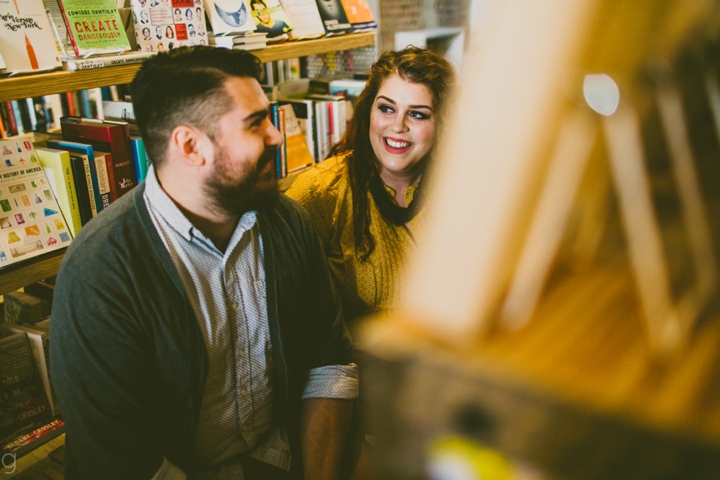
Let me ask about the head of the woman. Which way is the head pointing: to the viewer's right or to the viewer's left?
to the viewer's left

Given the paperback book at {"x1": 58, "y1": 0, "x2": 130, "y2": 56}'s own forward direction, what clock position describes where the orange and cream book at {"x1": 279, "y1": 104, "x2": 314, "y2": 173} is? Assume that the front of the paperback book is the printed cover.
The orange and cream book is roughly at 8 o'clock from the paperback book.

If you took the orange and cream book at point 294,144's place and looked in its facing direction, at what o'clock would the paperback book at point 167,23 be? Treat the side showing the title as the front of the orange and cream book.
The paperback book is roughly at 3 o'clock from the orange and cream book.

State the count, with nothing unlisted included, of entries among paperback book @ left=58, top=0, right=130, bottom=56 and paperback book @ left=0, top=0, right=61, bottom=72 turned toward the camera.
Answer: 2

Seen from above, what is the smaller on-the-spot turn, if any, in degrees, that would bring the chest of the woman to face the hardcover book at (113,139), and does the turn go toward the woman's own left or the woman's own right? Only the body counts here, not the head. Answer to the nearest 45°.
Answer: approximately 135° to the woman's own right

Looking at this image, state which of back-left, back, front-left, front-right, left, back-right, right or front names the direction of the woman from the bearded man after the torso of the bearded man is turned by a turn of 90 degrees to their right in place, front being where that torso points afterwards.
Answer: back

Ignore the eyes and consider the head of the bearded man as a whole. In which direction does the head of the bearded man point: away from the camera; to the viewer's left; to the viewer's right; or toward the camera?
to the viewer's right

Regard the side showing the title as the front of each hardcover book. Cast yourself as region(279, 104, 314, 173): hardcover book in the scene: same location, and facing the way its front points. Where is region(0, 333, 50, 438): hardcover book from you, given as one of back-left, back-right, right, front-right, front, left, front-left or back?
right

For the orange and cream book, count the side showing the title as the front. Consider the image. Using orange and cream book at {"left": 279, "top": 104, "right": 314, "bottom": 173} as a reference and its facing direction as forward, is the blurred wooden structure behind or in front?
in front

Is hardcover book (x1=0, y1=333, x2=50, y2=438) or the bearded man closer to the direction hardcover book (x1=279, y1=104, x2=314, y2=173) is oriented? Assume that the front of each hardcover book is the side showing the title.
the bearded man
